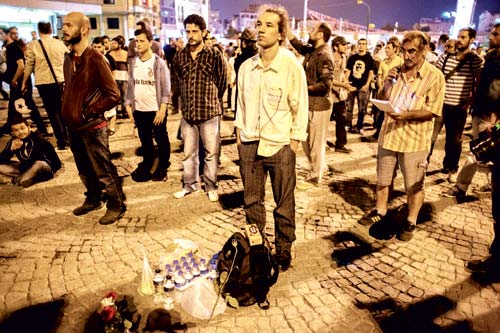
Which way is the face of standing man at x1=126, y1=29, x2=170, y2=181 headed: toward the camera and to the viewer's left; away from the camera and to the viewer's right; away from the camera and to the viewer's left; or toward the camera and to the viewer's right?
toward the camera and to the viewer's left

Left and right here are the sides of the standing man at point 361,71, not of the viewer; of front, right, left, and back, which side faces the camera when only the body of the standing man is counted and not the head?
front

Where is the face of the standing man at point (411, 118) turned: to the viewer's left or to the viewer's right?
to the viewer's left

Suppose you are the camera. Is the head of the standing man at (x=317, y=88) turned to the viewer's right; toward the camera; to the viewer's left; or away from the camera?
to the viewer's left

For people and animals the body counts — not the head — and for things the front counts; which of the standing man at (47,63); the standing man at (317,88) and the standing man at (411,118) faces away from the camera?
the standing man at (47,63)

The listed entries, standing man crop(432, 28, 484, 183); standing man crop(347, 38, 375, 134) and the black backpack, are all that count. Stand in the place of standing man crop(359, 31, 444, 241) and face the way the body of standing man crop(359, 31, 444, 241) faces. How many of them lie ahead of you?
1

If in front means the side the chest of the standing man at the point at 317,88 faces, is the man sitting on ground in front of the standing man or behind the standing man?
in front

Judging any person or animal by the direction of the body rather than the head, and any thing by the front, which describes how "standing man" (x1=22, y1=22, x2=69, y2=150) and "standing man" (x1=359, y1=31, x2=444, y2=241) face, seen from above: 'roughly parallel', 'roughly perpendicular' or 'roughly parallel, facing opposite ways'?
roughly perpendicular

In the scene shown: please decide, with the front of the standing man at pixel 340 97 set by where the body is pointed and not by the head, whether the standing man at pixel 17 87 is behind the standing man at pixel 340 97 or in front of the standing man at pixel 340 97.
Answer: behind

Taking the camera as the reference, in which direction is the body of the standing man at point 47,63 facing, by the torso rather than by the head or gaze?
away from the camera

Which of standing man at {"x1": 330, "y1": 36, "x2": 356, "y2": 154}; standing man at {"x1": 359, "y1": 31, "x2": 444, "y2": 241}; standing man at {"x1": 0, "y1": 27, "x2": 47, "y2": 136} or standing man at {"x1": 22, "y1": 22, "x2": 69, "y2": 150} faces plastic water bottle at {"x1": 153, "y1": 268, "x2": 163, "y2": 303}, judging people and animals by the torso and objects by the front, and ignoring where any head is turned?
standing man at {"x1": 359, "y1": 31, "x2": 444, "y2": 241}
